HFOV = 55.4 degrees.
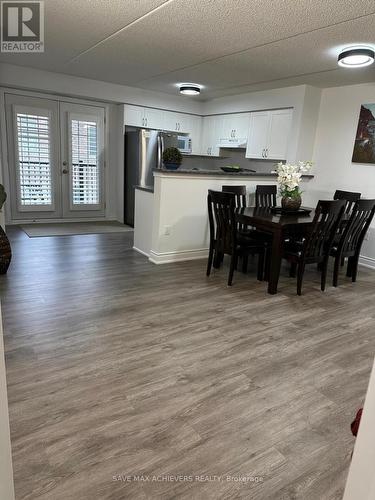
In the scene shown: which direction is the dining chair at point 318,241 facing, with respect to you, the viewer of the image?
facing away from the viewer and to the left of the viewer

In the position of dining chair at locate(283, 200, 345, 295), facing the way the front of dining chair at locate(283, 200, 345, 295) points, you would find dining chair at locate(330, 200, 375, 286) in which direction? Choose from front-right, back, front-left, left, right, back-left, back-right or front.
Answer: right

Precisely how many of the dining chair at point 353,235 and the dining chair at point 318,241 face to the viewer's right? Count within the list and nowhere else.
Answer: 0

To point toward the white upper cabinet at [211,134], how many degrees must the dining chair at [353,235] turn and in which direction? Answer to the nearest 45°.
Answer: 0° — it already faces it

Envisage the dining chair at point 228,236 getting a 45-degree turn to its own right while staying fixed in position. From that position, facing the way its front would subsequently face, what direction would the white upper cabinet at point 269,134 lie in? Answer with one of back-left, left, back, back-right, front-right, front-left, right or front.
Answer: left

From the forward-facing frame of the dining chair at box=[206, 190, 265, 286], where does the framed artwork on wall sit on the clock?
The framed artwork on wall is roughly at 12 o'clock from the dining chair.

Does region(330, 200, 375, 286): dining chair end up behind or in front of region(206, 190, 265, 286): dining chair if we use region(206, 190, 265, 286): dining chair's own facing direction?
in front

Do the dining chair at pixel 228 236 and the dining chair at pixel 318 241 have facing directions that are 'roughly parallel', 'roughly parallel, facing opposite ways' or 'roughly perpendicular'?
roughly perpendicular

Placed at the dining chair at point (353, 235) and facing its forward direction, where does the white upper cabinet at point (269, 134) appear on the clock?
The white upper cabinet is roughly at 12 o'clock from the dining chair.

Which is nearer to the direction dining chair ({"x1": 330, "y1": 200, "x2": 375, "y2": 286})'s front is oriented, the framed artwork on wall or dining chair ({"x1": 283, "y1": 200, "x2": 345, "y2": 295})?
the framed artwork on wall

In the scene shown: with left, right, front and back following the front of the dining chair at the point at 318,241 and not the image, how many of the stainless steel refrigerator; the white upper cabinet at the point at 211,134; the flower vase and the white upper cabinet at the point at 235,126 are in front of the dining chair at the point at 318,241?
4

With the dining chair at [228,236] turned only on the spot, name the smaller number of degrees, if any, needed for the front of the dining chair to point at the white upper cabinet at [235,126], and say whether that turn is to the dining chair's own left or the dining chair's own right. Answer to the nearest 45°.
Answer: approximately 45° to the dining chair's own left

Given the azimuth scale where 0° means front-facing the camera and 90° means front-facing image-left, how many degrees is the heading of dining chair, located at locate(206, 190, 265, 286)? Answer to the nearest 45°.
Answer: approximately 225°

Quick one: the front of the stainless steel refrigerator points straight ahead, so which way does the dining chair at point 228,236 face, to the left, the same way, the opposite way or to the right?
to the left

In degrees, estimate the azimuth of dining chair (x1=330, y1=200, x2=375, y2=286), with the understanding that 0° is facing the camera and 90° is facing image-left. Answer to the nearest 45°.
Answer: approximately 135°

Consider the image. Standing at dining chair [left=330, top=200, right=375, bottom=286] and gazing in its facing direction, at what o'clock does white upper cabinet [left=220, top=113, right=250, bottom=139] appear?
The white upper cabinet is roughly at 12 o'clock from the dining chair.
